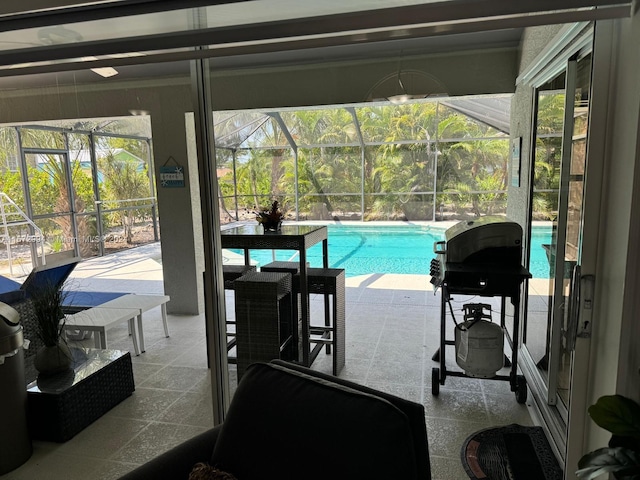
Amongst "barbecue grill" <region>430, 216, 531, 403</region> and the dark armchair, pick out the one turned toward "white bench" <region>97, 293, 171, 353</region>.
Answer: the barbecue grill

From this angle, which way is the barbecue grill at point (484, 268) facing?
to the viewer's left

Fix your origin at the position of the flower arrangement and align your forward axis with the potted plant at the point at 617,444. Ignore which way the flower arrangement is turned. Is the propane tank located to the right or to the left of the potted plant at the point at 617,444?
left

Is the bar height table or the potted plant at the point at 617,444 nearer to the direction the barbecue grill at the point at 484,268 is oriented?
the bar height table

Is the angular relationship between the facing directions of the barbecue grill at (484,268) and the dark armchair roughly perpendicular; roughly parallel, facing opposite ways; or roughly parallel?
roughly perpendicular
